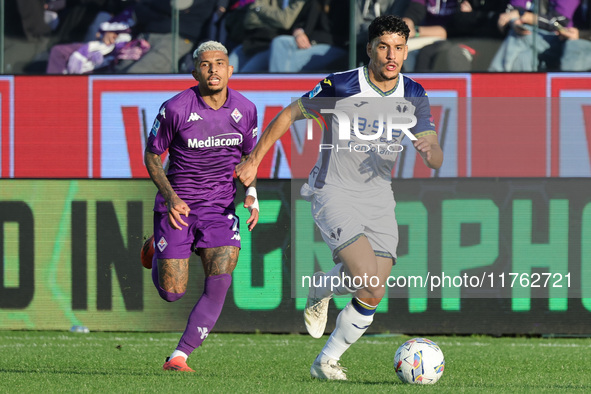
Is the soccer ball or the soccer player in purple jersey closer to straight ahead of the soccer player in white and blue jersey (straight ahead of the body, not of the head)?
the soccer ball

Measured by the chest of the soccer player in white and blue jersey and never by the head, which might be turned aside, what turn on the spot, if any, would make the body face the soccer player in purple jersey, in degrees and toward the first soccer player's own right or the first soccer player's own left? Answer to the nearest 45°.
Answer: approximately 135° to the first soccer player's own right

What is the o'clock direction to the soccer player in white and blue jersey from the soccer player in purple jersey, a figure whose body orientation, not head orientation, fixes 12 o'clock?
The soccer player in white and blue jersey is roughly at 10 o'clock from the soccer player in purple jersey.

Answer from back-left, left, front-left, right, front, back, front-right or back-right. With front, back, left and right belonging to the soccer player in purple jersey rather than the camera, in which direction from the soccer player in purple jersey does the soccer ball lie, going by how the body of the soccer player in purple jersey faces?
front-left

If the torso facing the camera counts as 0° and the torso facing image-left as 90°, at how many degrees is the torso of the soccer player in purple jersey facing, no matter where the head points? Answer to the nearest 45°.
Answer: approximately 0°

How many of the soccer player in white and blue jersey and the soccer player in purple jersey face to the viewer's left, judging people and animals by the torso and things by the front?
0

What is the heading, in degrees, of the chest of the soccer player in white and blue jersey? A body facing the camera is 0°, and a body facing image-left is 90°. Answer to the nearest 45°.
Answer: approximately 315°
